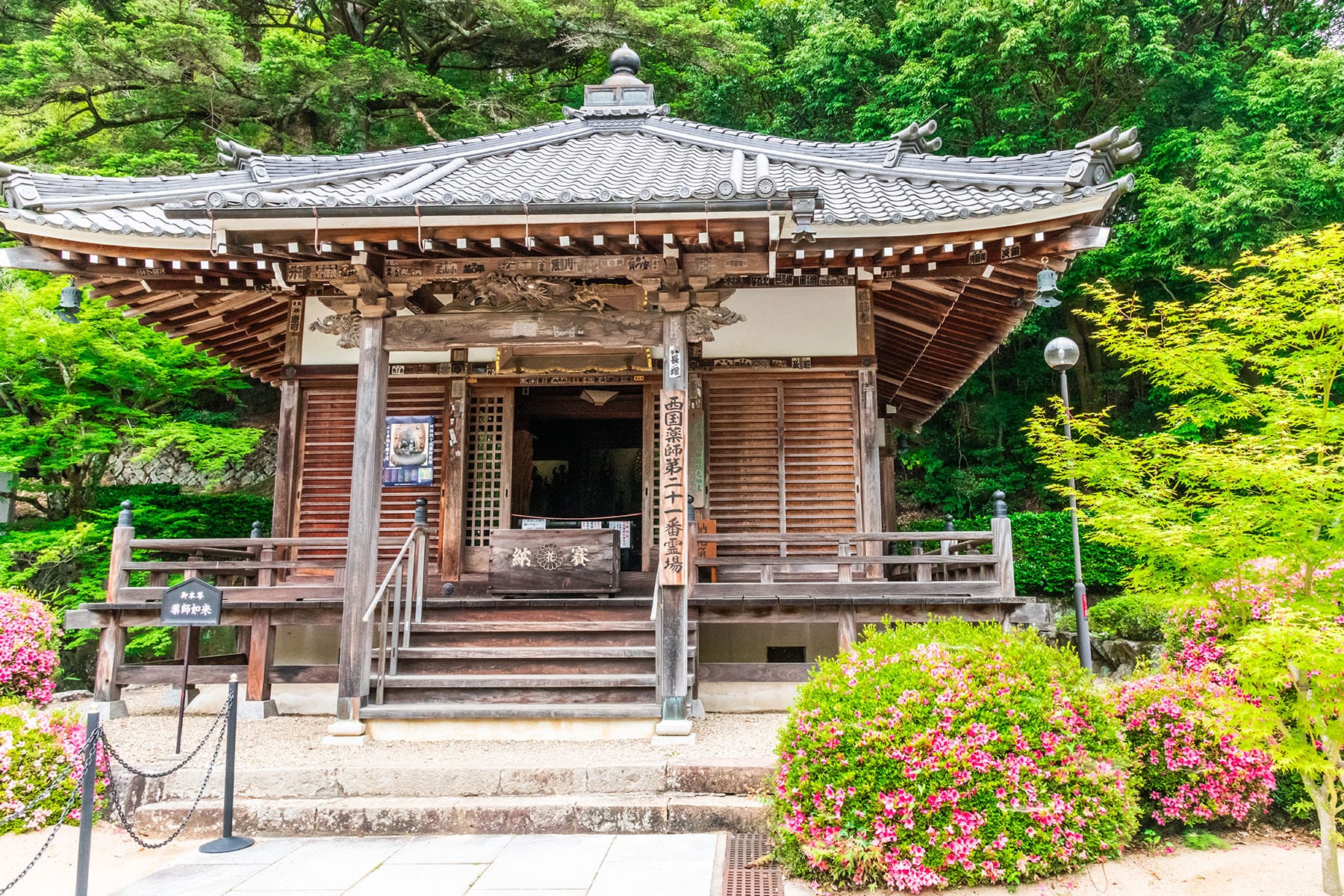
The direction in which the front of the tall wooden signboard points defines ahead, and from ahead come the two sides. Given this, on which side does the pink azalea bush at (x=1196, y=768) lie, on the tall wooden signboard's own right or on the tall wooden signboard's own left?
on the tall wooden signboard's own left

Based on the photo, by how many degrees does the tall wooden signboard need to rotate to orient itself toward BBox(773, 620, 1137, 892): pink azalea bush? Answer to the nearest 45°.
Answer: approximately 45° to its left

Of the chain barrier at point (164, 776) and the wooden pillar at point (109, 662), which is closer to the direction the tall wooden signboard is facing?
the chain barrier

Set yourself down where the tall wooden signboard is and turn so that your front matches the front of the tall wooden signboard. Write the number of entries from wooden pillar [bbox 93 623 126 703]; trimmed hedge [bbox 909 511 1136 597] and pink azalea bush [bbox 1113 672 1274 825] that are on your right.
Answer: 1

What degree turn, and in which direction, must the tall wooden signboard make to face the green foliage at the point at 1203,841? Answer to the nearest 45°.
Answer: approximately 45° to its left

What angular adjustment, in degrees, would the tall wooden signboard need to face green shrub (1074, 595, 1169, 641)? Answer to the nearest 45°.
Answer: approximately 135° to its left

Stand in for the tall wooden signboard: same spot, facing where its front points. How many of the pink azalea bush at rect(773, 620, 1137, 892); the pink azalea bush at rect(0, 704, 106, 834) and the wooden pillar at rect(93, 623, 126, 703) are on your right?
2

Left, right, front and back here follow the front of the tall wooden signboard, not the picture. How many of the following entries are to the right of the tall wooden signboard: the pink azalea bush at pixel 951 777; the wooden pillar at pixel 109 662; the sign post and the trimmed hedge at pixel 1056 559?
2

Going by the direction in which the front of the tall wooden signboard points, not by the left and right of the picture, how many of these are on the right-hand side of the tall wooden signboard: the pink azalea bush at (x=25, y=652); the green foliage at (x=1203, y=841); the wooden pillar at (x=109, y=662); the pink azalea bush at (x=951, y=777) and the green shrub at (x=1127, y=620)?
2

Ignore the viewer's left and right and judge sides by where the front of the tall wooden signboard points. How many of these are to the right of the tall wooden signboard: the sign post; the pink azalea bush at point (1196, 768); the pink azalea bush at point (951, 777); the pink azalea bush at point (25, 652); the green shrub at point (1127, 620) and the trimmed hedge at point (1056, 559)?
2

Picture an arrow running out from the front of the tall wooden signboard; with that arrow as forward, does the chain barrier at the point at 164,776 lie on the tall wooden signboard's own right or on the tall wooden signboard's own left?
on the tall wooden signboard's own right

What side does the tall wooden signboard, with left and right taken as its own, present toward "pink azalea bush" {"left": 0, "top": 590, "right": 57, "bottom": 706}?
right

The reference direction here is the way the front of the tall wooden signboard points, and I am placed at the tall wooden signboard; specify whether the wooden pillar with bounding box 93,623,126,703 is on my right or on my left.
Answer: on my right
